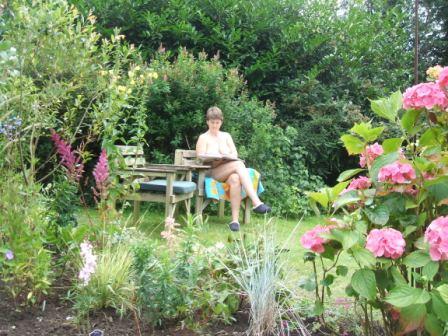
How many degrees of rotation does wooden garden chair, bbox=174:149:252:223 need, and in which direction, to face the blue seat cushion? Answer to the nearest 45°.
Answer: approximately 45° to its right

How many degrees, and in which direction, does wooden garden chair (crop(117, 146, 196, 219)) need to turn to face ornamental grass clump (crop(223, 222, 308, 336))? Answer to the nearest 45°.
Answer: approximately 45° to its right

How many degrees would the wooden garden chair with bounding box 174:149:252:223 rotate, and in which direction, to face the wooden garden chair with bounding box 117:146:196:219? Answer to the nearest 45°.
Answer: approximately 45° to its right

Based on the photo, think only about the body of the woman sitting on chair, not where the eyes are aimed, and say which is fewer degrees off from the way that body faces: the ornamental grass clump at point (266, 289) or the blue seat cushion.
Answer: the ornamental grass clump
